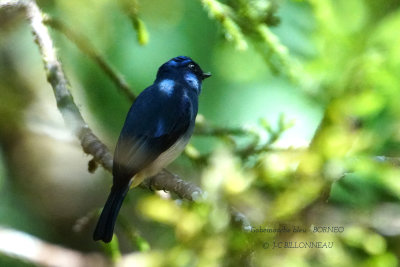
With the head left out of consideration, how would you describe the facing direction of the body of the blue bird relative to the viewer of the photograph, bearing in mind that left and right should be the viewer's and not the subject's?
facing away from the viewer and to the right of the viewer
